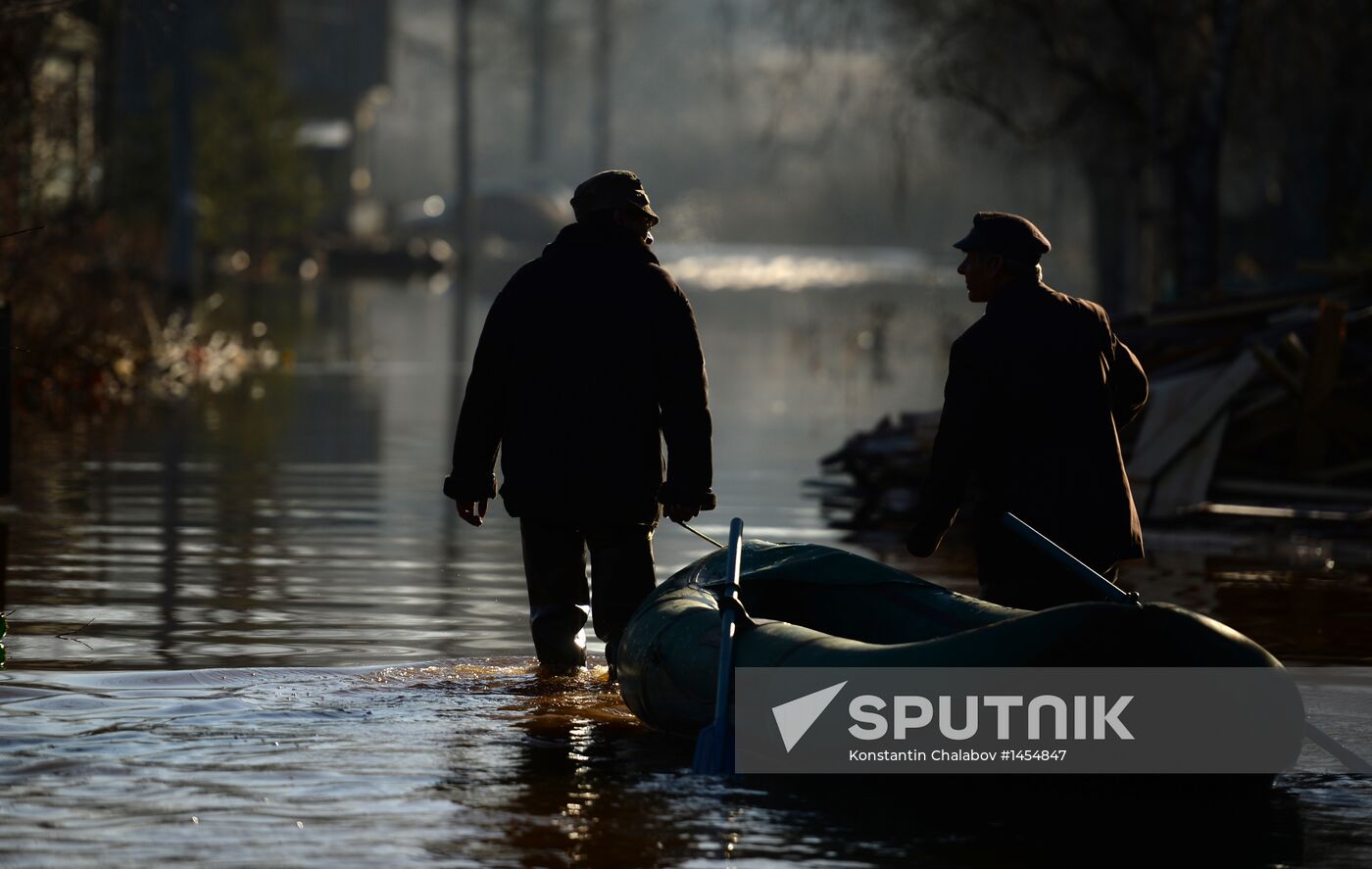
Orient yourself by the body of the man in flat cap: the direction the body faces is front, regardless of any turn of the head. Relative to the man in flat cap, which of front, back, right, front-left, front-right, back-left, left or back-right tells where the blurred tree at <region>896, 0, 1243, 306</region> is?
front-right

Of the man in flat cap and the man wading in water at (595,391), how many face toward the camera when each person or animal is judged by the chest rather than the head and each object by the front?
0

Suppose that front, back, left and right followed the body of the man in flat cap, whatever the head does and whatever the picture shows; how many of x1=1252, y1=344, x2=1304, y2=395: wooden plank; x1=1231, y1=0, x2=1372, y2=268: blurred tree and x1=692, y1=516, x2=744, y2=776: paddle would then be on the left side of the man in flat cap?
1

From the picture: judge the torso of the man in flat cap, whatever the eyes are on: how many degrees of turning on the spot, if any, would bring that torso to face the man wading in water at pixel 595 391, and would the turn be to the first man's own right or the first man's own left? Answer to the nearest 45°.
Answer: approximately 45° to the first man's own left

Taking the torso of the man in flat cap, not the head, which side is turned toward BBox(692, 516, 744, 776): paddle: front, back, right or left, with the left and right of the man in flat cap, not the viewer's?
left

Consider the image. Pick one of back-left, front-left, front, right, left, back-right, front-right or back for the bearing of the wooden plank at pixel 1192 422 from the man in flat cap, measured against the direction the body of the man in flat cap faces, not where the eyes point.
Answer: front-right

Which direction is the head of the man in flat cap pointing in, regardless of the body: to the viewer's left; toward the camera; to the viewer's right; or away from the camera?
to the viewer's left

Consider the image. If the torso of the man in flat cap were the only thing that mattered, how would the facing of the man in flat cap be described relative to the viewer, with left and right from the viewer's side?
facing away from the viewer and to the left of the viewer

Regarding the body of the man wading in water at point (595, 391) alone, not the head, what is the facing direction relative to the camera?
away from the camera

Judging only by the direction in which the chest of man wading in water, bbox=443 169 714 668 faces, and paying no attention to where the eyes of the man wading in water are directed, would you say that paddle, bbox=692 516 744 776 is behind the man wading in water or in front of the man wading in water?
behind

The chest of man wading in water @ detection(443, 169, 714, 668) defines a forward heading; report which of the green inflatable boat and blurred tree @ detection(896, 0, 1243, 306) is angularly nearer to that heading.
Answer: the blurred tree
